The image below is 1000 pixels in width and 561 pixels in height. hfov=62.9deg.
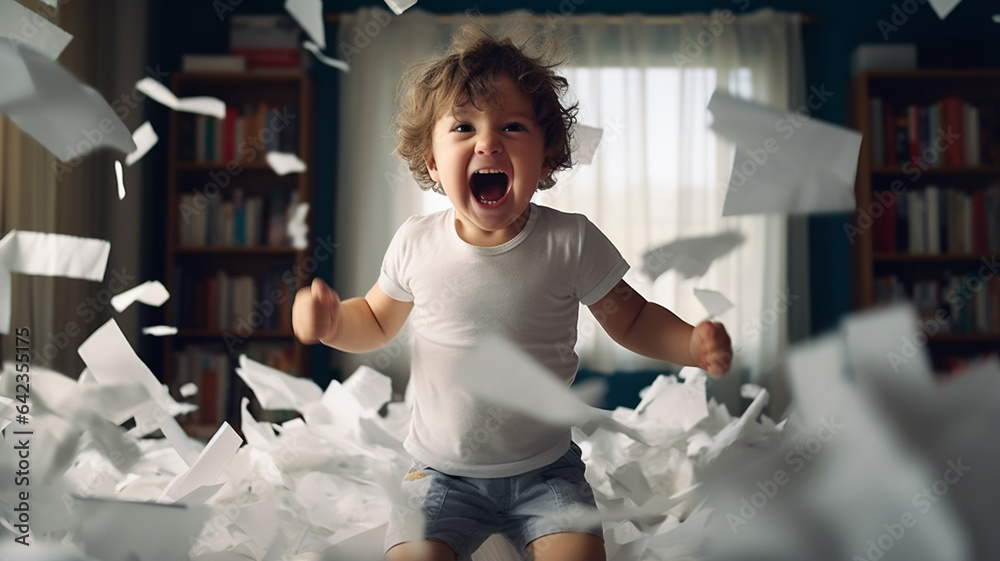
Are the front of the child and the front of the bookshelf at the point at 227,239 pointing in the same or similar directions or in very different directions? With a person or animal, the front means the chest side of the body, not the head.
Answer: same or similar directions

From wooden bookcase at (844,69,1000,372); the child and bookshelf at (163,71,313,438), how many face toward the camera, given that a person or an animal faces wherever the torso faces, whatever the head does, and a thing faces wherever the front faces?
3

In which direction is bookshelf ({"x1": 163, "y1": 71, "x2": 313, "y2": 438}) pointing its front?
toward the camera

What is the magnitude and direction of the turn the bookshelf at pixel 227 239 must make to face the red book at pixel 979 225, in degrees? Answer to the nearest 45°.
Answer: approximately 90° to its left

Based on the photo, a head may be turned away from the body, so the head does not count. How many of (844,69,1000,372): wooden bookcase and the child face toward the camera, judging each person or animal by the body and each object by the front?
2

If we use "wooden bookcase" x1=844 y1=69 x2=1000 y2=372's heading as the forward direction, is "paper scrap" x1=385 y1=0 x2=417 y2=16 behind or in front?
in front

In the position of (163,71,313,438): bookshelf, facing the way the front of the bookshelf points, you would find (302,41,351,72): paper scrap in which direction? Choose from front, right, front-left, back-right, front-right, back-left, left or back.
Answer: front

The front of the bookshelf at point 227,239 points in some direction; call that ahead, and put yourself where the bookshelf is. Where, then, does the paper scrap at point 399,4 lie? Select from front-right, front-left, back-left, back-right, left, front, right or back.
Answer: front

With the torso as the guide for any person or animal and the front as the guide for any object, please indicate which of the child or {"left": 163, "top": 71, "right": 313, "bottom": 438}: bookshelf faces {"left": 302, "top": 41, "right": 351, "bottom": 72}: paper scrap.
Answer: the bookshelf

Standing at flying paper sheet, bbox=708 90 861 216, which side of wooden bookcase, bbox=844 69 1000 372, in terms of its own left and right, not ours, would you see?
front

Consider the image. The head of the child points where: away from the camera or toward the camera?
toward the camera
